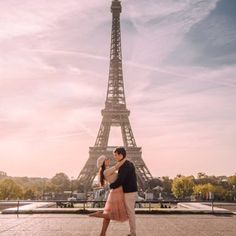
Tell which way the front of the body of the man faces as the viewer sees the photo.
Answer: to the viewer's left
